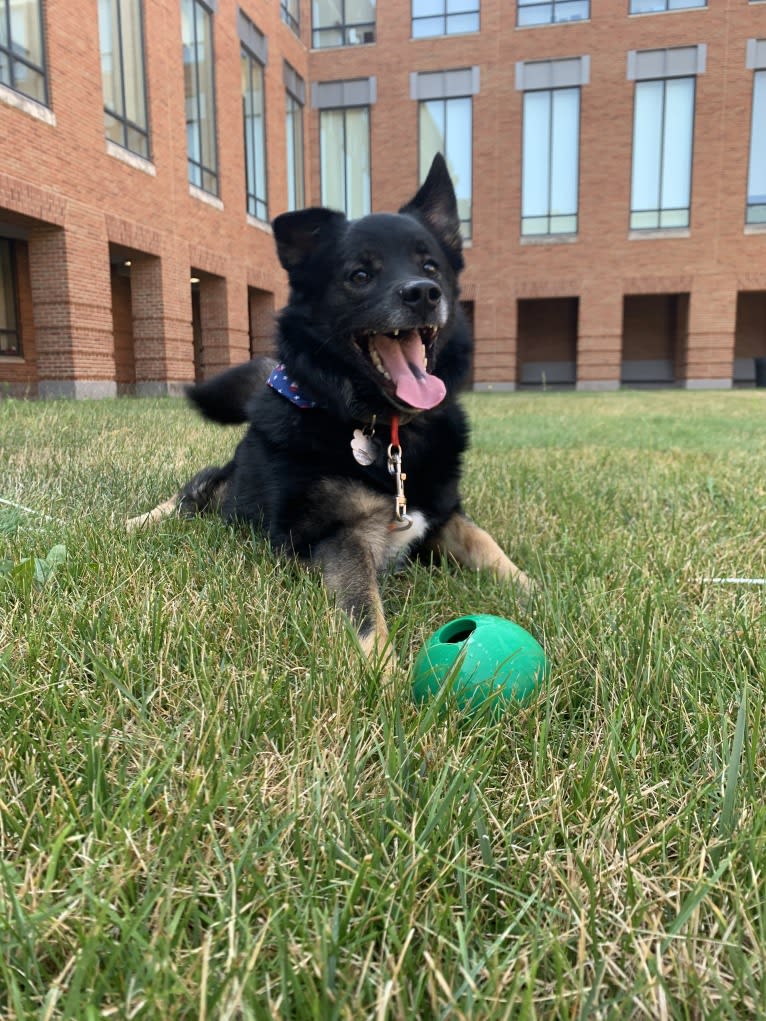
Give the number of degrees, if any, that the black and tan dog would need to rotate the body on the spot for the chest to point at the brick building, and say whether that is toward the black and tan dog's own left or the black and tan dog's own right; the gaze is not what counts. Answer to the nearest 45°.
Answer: approximately 135° to the black and tan dog's own left

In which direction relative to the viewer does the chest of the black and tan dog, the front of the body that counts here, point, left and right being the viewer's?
facing the viewer and to the right of the viewer

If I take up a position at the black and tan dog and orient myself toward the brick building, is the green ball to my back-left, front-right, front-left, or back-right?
back-right

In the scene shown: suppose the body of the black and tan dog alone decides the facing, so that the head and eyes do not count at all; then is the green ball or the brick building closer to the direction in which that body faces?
the green ball

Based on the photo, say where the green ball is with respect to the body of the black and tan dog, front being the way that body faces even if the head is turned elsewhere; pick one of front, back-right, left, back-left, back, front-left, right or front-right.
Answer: front-right
